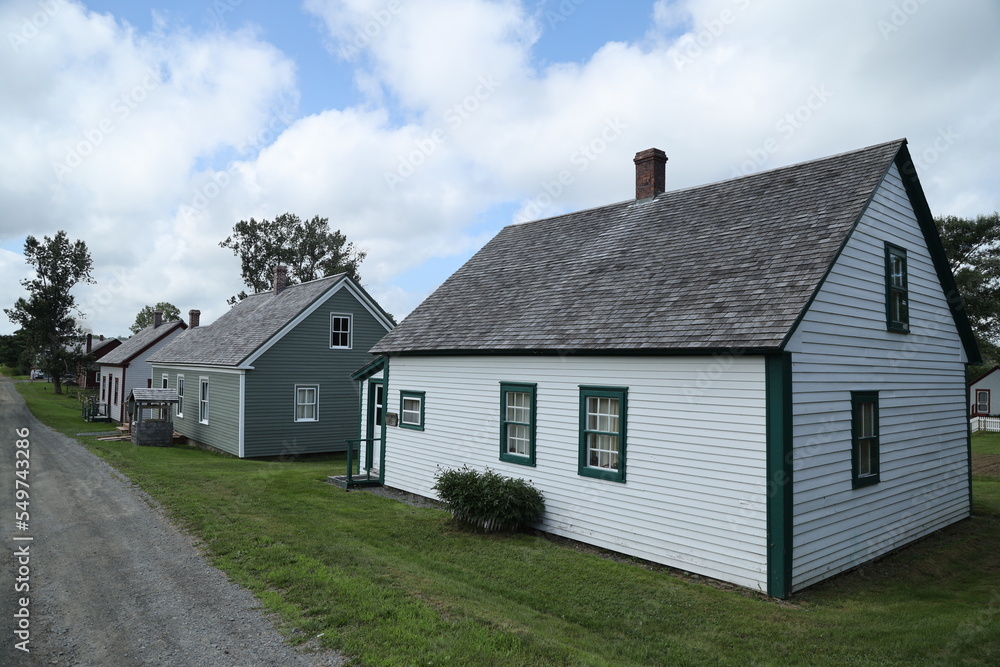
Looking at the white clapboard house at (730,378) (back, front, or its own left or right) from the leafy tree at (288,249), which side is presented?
right

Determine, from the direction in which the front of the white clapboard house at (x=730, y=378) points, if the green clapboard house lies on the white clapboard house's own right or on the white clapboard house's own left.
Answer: on the white clapboard house's own right

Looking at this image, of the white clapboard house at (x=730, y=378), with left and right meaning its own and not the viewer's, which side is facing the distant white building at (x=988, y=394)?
back

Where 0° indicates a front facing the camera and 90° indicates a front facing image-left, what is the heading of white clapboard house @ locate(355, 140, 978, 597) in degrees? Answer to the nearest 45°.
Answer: approximately 45°

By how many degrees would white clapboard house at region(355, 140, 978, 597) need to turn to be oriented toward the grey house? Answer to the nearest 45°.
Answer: approximately 90° to its right

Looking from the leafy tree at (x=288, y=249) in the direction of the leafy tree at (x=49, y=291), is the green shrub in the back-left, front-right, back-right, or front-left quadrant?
back-left

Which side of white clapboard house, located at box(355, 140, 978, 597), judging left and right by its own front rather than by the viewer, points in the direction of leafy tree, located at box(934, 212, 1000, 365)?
back
